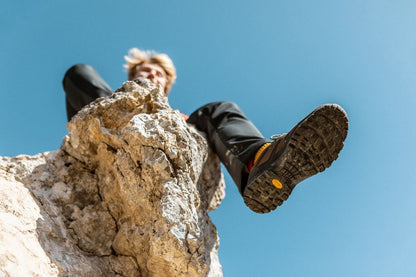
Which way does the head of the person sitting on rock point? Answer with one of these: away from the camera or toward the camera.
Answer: toward the camera

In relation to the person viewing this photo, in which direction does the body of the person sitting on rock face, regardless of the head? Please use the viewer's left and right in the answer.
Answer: facing the viewer
